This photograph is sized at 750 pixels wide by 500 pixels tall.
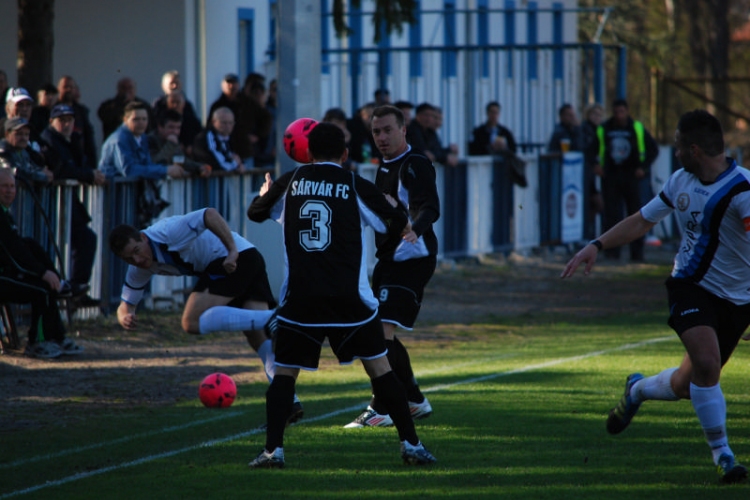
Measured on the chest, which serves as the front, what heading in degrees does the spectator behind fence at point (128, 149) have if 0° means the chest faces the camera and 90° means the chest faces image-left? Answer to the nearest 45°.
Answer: approximately 315°

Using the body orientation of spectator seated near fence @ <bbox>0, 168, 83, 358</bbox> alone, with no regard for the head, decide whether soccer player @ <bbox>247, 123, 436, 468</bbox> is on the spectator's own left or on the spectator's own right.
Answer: on the spectator's own right

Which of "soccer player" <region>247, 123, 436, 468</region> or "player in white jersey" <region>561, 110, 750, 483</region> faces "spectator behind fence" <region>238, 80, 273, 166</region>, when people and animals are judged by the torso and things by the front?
the soccer player

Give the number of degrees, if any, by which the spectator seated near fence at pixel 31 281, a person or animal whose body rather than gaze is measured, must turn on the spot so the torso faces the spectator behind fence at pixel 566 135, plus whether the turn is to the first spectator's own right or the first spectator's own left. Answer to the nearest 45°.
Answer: approximately 45° to the first spectator's own left

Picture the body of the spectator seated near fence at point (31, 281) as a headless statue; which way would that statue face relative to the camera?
to the viewer's right

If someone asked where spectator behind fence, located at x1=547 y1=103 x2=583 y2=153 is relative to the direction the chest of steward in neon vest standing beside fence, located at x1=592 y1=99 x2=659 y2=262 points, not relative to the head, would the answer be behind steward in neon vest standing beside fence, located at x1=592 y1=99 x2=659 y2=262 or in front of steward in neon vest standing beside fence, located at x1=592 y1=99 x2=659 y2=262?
behind

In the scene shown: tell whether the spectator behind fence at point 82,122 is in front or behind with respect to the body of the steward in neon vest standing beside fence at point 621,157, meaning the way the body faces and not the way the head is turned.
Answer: in front

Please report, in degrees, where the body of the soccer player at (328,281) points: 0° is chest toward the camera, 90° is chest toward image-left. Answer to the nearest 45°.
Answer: approximately 180°

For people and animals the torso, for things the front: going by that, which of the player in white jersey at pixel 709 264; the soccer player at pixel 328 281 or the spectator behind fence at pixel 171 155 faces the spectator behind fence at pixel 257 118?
the soccer player

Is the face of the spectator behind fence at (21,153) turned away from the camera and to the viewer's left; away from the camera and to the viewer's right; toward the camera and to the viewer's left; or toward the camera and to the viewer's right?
toward the camera and to the viewer's right
